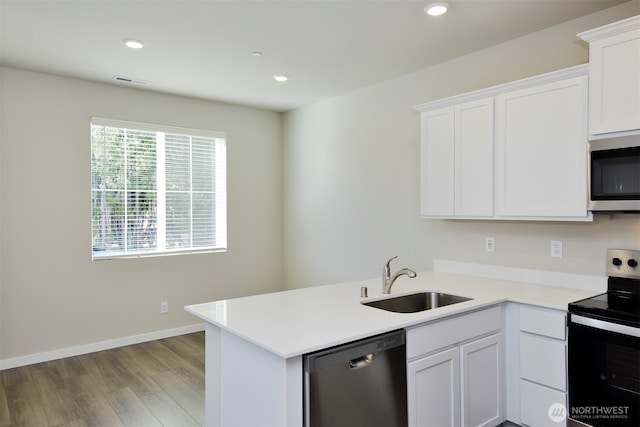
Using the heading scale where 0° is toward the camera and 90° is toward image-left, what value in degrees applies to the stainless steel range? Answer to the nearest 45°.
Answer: approximately 45°

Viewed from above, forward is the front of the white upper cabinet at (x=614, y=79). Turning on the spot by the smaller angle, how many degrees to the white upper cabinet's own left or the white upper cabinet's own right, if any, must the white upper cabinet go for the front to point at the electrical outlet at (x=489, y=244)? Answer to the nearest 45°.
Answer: approximately 90° to the white upper cabinet's own right

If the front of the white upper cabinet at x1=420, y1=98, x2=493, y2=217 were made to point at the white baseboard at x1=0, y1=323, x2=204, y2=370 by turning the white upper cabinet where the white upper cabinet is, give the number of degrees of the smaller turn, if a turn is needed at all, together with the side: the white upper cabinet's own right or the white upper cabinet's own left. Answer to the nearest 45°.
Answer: approximately 45° to the white upper cabinet's own right

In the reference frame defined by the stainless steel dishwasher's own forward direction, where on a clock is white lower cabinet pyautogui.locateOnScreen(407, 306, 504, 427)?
The white lower cabinet is roughly at 9 o'clock from the stainless steel dishwasher.

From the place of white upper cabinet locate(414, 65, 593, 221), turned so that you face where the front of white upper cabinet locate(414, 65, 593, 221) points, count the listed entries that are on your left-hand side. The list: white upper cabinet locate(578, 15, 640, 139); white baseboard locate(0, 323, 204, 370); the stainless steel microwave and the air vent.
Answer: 2

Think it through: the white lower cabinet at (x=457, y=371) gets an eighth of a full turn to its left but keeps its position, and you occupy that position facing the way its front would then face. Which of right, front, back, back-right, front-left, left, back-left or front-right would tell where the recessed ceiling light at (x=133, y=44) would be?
back

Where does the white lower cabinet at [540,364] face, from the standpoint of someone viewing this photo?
facing the viewer and to the left of the viewer

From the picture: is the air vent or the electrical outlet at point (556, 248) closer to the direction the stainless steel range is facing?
the air vent

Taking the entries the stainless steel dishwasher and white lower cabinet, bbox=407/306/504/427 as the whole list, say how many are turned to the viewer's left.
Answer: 0

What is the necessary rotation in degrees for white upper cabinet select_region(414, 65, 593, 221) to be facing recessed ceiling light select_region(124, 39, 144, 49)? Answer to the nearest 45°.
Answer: approximately 45° to its right

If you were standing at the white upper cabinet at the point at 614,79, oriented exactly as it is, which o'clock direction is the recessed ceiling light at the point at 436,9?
The recessed ceiling light is roughly at 1 o'clock from the white upper cabinet.

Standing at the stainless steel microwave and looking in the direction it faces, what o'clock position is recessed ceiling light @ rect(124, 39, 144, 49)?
The recessed ceiling light is roughly at 1 o'clock from the stainless steel microwave.

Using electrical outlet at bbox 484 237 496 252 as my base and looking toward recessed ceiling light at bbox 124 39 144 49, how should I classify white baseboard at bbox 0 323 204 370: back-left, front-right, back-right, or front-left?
front-right
